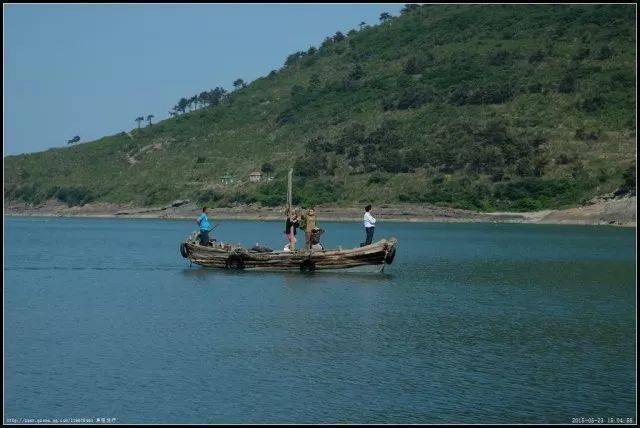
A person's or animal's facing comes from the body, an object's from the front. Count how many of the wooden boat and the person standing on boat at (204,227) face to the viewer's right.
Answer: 2

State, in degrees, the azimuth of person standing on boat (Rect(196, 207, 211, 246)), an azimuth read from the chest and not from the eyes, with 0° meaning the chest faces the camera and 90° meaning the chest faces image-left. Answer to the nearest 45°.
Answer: approximately 270°

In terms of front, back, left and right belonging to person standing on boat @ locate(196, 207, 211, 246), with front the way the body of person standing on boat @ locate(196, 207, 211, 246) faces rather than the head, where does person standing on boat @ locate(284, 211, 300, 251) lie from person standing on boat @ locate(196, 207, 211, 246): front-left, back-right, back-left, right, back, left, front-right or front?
front-right

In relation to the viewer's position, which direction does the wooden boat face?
facing to the right of the viewer

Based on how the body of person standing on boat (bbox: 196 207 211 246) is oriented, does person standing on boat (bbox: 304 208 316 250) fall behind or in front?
in front
